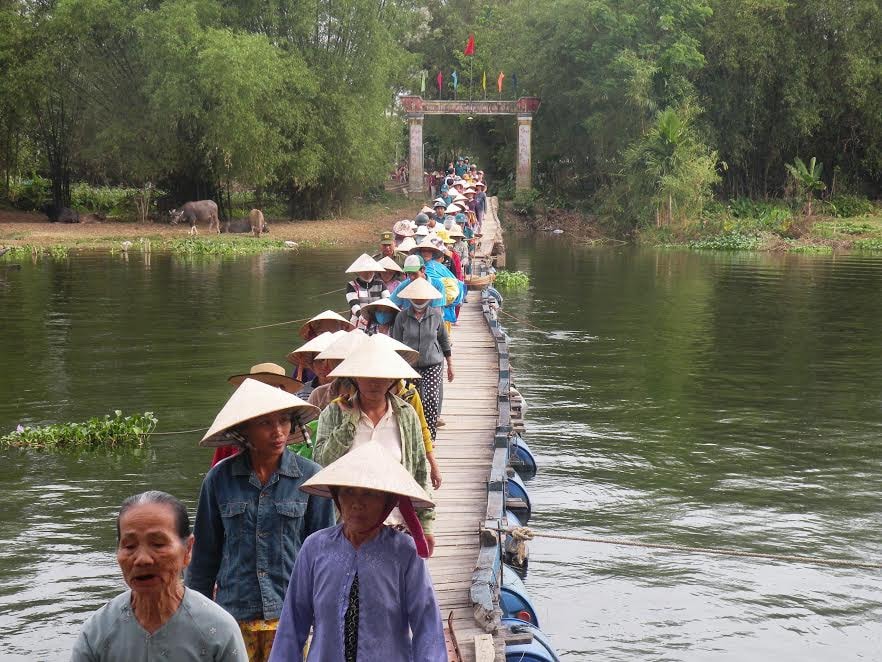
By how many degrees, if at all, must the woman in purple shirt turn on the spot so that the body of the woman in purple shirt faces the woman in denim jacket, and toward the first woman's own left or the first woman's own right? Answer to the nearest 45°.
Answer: approximately 135° to the first woman's own right

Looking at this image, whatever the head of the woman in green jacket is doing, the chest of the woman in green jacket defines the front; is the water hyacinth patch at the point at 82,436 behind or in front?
behind

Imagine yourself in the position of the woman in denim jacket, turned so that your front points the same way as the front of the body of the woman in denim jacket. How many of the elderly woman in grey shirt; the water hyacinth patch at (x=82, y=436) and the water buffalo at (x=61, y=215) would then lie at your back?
2

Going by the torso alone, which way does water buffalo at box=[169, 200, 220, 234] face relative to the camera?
to the viewer's left

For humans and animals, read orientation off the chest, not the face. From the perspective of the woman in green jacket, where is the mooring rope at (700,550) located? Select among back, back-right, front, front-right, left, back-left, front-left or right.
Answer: back-left

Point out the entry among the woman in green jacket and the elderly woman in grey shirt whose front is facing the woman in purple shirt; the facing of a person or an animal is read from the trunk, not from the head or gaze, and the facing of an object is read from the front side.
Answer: the woman in green jacket

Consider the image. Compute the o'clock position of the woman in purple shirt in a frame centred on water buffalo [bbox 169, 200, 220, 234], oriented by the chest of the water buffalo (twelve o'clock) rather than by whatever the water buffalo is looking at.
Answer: The woman in purple shirt is roughly at 9 o'clock from the water buffalo.

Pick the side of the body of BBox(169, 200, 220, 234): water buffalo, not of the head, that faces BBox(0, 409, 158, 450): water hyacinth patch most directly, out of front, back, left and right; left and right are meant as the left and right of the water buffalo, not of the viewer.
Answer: left

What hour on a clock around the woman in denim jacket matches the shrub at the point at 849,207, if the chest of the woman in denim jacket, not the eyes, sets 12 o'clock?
The shrub is roughly at 7 o'clock from the woman in denim jacket.

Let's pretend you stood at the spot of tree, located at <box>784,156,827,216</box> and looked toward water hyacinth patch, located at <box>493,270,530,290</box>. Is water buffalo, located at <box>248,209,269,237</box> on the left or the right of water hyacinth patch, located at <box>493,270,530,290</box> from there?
right

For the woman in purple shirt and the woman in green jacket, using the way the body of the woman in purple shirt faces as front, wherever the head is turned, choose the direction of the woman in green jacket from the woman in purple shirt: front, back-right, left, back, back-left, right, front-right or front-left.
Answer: back
